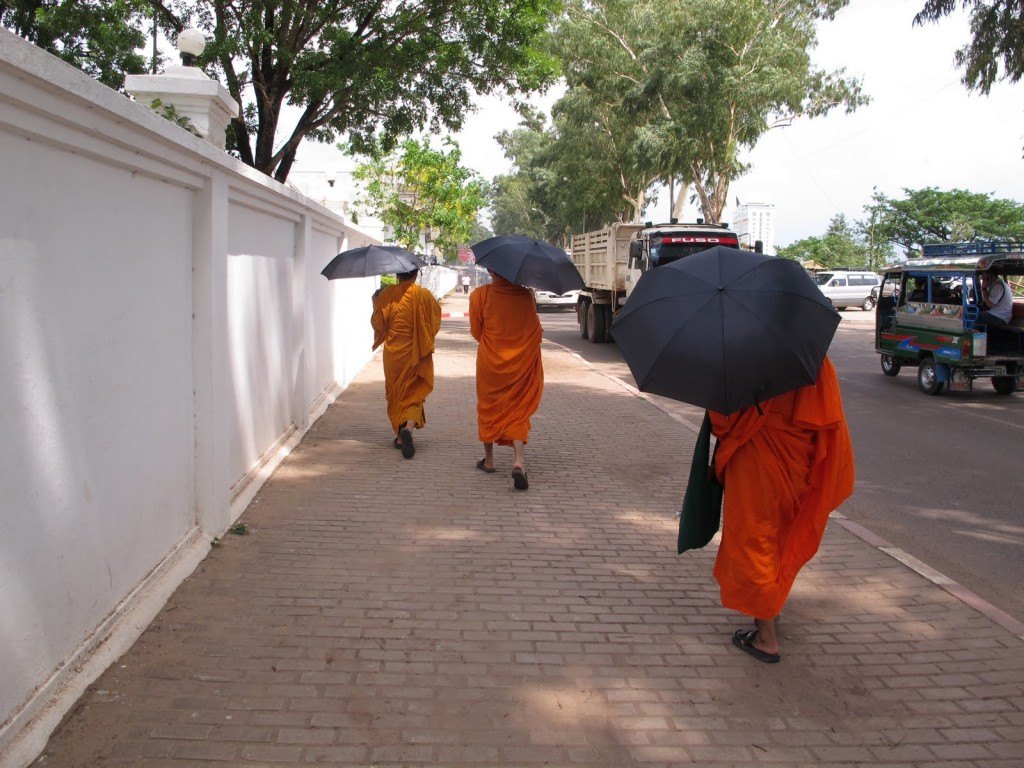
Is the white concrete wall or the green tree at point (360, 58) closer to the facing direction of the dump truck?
the white concrete wall

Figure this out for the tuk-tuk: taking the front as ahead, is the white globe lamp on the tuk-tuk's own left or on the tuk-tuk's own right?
on the tuk-tuk's own left

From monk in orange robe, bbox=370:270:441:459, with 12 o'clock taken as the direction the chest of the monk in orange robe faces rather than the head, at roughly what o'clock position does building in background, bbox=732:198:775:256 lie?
The building in background is roughly at 1 o'clock from the monk in orange robe.

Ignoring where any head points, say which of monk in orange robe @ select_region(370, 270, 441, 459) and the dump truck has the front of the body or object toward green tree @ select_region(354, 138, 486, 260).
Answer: the monk in orange robe

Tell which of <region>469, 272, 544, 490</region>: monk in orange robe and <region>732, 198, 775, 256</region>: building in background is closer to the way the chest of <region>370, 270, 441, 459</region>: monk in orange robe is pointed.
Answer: the building in background

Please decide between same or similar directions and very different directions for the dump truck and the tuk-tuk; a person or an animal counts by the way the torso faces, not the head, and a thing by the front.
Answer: very different directions

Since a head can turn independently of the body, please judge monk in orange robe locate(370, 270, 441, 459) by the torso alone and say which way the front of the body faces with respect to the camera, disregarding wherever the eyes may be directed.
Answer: away from the camera

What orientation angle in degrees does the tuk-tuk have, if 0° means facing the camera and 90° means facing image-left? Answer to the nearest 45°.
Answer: approximately 135°

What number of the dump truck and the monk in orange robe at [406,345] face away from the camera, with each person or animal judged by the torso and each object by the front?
1
